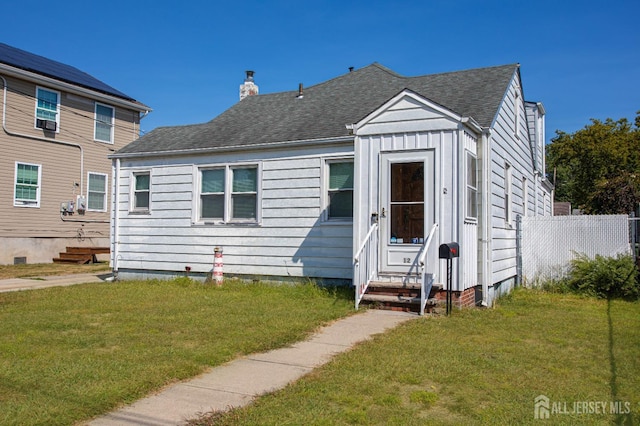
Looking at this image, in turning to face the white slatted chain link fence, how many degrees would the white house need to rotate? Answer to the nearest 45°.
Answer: approximately 135° to its left

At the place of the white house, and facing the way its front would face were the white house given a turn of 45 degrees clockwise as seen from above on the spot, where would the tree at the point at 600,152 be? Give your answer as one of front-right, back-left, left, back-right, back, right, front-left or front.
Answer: back-right

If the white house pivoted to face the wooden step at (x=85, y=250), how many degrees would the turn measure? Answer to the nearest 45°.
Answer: approximately 90° to its right

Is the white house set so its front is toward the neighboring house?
no

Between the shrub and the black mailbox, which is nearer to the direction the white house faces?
the black mailbox

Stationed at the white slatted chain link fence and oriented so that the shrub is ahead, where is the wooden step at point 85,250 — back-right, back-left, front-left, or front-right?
back-right

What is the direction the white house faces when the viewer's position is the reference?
facing the viewer and to the left of the viewer

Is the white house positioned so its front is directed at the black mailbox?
no

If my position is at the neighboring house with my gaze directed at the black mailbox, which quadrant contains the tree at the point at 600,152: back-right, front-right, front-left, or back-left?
front-left

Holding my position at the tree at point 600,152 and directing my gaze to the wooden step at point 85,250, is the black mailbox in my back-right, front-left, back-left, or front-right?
front-left

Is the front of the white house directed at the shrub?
no
